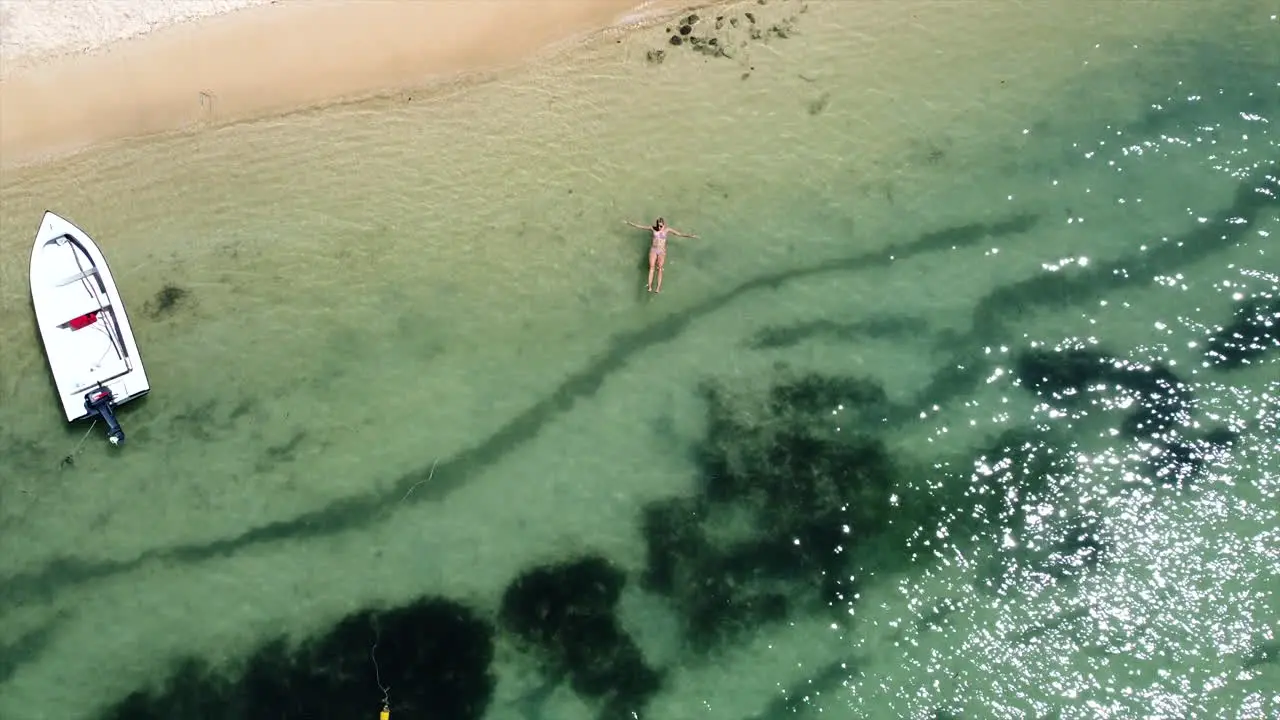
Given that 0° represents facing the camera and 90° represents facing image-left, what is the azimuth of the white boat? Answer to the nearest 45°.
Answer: approximately 180°

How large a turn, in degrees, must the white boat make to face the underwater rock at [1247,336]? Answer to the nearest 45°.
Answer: approximately 135° to its right

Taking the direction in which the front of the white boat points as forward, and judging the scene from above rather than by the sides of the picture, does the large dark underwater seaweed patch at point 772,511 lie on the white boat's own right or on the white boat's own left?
on the white boat's own right

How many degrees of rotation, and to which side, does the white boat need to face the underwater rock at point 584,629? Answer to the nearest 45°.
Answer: approximately 135° to its right

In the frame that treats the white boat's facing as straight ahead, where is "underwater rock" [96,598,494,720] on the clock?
The underwater rock is roughly at 5 o'clock from the white boat.

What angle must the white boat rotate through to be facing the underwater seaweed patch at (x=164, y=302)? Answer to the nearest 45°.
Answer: approximately 90° to its right

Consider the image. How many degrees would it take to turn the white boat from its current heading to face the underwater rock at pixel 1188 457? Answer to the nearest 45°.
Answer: approximately 135° to its right

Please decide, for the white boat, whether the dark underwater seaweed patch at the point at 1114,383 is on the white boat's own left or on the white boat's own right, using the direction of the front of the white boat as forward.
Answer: on the white boat's own right

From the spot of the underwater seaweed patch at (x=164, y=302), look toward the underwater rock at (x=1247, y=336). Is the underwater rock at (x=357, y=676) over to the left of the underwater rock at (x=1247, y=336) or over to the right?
right
